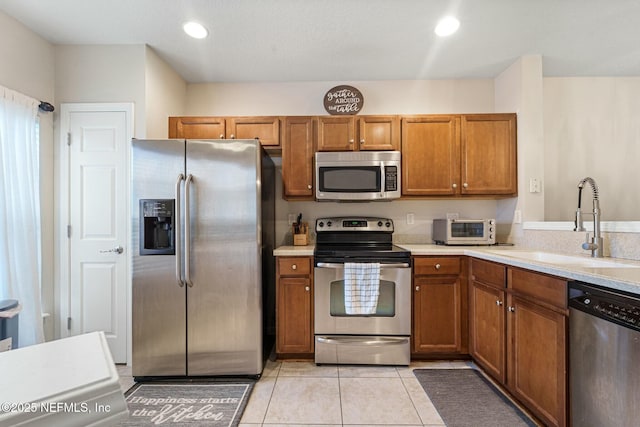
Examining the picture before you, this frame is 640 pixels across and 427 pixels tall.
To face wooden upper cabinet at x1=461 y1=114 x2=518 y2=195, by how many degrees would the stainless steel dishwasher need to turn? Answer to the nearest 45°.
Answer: approximately 90° to its right

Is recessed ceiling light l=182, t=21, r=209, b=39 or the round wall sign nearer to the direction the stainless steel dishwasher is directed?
the recessed ceiling light

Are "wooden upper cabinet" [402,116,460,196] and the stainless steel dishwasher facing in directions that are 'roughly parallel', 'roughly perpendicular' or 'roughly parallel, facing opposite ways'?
roughly perpendicular

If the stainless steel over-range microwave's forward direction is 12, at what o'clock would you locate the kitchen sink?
The kitchen sink is roughly at 10 o'clock from the stainless steel over-range microwave.

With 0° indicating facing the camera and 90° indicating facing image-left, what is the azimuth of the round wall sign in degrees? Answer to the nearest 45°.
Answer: approximately 0°

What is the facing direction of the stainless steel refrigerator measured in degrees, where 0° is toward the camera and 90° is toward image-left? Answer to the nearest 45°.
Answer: approximately 0°
